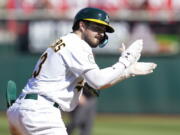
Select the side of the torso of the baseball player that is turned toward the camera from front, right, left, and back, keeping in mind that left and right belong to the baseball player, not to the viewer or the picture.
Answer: right
